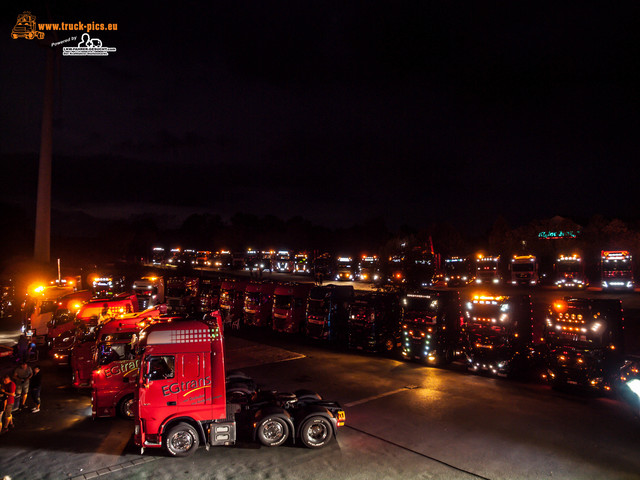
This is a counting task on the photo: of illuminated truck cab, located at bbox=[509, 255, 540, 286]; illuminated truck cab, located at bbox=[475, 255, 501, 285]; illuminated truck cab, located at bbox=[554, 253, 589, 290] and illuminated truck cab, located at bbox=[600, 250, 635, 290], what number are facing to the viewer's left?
0

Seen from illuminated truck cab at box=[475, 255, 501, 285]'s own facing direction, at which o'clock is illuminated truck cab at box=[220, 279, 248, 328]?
illuminated truck cab at box=[220, 279, 248, 328] is roughly at 1 o'clock from illuminated truck cab at box=[475, 255, 501, 285].

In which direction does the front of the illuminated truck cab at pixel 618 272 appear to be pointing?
toward the camera

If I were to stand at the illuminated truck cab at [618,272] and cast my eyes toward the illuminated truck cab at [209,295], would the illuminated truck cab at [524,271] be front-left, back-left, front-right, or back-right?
front-right

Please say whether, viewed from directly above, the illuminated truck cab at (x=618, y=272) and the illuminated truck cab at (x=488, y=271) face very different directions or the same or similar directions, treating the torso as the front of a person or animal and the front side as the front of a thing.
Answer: same or similar directions

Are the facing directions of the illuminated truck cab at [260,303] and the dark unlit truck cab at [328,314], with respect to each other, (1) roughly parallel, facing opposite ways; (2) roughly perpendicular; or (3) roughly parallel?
roughly parallel

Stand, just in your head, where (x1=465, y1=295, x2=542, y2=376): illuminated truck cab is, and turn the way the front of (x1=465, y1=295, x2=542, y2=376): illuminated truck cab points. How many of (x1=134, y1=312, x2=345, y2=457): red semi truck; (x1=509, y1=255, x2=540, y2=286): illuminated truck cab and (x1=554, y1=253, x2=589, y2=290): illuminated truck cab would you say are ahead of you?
1

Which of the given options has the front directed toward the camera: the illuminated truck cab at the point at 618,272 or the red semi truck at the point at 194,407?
the illuminated truck cab

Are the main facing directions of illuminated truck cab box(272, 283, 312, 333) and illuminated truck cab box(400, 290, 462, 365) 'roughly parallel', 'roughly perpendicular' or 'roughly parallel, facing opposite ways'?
roughly parallel

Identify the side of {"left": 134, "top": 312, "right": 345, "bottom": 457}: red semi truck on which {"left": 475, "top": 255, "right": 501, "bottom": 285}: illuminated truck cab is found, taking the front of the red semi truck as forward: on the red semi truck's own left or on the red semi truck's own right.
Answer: on the red semi truck's own right

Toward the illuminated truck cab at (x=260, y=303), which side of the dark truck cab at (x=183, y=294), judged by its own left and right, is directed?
left

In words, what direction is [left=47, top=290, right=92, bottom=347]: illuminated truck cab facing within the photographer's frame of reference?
facing the viewer and to the left of the viewer

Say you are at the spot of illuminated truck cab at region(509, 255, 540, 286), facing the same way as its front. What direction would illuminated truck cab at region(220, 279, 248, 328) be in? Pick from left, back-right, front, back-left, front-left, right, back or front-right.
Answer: front-right

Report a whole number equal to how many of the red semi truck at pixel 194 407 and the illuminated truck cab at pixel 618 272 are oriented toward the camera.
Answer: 1

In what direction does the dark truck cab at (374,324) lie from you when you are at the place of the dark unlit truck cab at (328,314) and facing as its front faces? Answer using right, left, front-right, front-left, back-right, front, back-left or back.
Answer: left

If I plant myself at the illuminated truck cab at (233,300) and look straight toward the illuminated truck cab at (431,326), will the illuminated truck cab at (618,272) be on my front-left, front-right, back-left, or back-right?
front-left

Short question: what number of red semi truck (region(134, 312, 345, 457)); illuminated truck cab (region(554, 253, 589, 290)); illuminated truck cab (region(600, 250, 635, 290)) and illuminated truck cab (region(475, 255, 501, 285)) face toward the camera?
3

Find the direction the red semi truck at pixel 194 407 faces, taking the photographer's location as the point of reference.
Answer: facing to the left of the viewer

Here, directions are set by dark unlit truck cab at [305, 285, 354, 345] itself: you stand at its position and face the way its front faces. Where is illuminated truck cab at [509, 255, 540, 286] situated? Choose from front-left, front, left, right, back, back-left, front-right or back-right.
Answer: back
